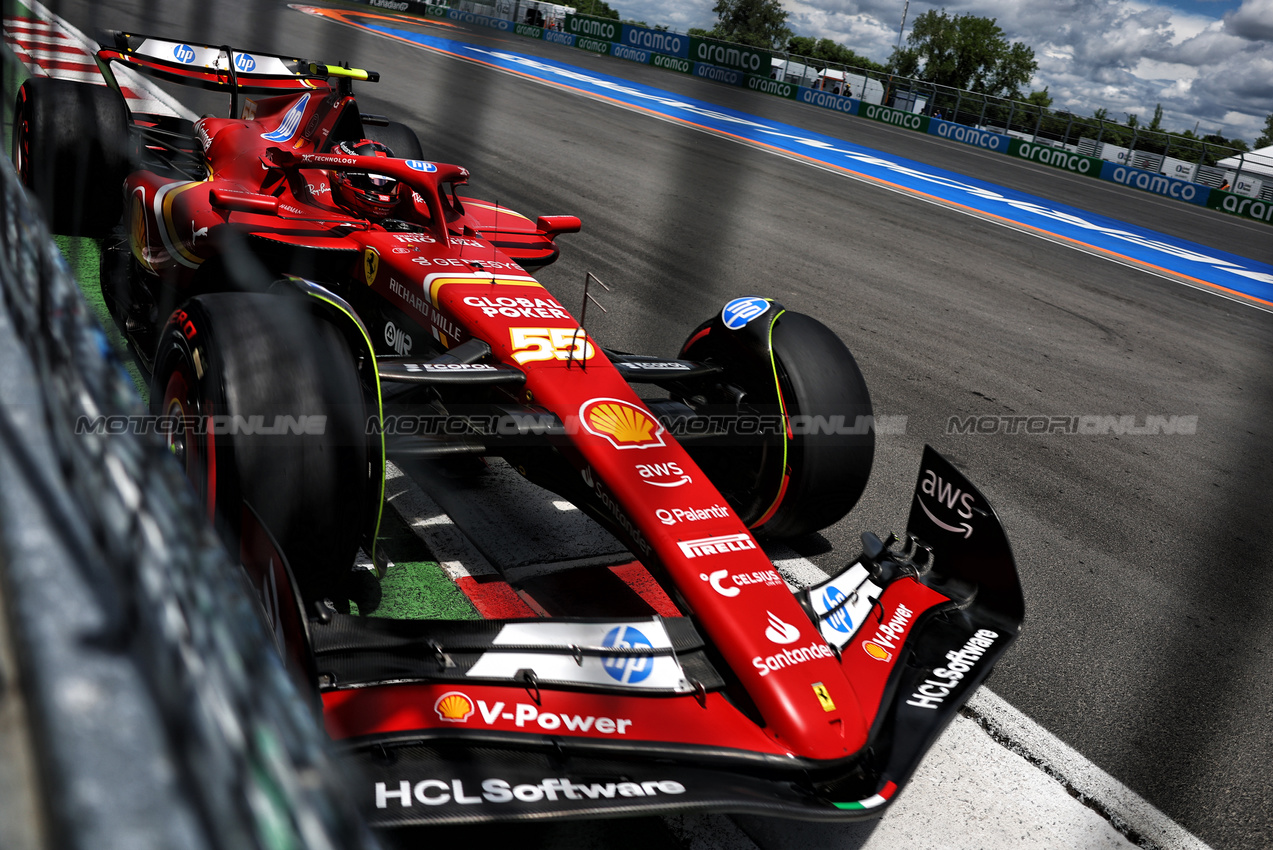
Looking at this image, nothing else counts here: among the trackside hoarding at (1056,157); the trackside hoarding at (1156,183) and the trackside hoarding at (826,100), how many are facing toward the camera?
3

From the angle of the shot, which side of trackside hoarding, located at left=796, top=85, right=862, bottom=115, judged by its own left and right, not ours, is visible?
front

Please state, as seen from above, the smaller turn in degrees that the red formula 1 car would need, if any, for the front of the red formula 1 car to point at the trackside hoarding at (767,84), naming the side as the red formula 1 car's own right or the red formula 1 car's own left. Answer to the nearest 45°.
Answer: approximately 135° to the red formula 1 car's own left

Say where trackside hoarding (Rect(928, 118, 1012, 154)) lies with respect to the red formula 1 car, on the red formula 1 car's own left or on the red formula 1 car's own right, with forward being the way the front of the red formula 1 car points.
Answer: on the red formula 1 car's own left

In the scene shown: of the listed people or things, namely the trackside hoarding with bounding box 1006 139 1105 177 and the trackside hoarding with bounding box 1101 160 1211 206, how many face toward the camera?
2

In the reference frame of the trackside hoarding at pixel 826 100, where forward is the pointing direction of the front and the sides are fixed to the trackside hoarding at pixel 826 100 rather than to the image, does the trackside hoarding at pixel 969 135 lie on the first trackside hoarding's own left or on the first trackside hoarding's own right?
on the first trackside hoarding's own left

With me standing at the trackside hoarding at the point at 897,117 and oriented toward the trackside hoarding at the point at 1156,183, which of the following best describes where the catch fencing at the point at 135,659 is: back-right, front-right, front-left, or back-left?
front-right

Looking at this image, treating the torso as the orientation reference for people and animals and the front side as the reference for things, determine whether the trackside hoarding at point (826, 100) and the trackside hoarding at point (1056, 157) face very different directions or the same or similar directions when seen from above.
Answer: same or similar directions

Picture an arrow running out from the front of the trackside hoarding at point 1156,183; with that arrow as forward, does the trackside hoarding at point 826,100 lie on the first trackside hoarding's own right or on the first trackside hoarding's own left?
on the first trackside hoarding's own right

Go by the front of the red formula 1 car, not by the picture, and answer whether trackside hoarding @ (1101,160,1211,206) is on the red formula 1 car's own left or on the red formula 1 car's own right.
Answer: on the red formula 1 car's own left

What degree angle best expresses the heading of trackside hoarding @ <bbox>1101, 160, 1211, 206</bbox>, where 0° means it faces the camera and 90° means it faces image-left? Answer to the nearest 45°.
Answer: approximately 0°

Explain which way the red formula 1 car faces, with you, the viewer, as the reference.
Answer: facing the viewer and to the right of the viewer
